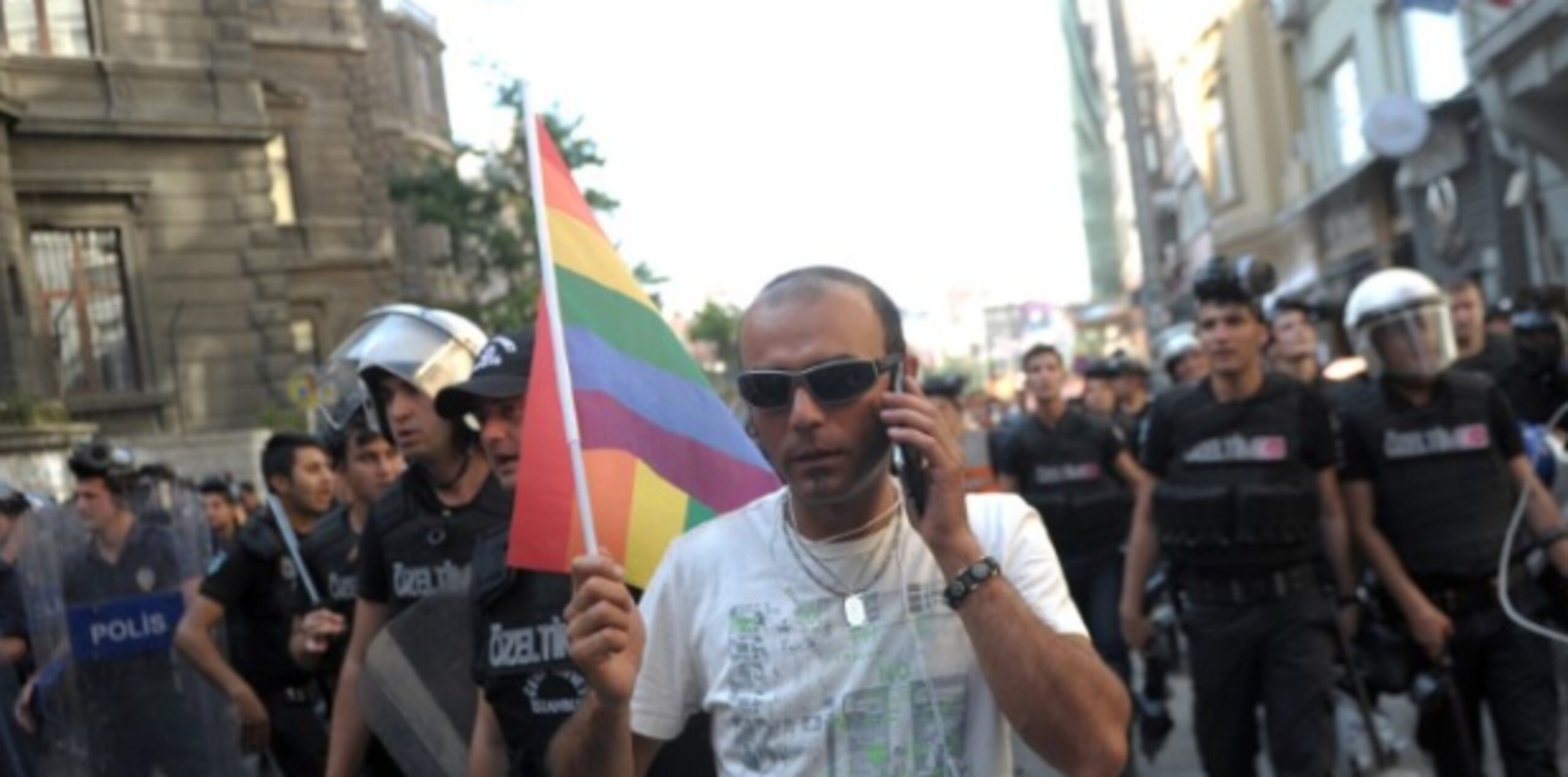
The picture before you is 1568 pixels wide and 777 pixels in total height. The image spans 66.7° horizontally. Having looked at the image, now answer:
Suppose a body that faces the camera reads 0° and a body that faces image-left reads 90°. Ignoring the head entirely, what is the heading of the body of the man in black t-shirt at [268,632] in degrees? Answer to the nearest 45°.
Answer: approximately 315°

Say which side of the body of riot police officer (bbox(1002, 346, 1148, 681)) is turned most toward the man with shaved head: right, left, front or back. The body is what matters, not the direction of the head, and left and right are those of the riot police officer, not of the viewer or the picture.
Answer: front

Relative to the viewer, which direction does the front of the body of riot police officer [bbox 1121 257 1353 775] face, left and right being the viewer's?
facing the viewer

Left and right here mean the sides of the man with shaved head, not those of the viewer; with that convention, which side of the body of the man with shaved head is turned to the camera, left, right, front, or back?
front

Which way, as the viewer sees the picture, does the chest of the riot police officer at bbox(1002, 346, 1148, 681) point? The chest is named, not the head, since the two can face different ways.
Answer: toward the camera

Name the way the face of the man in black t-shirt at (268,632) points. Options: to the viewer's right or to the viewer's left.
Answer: to the viewer's right

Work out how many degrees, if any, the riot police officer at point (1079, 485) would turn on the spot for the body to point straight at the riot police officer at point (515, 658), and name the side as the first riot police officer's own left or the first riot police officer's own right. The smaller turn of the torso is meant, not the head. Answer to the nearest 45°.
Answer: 0° — they already face them

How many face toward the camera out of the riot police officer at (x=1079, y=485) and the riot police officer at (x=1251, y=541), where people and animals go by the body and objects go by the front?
2

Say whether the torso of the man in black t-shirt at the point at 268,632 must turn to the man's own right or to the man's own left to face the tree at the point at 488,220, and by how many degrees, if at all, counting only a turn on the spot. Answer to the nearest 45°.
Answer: approximately 135° to the man's own left

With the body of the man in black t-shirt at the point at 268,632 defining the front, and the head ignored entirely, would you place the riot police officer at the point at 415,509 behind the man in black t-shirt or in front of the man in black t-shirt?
in front
